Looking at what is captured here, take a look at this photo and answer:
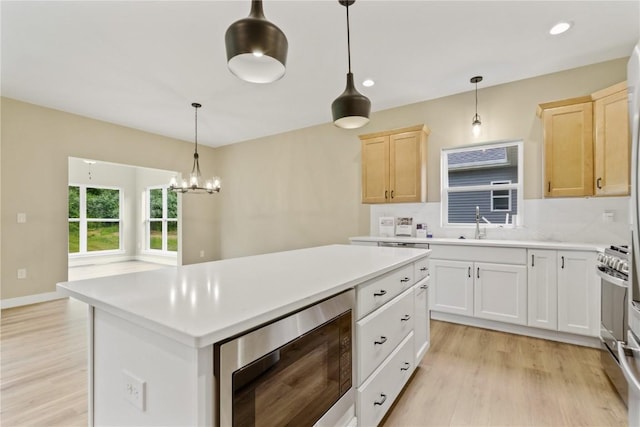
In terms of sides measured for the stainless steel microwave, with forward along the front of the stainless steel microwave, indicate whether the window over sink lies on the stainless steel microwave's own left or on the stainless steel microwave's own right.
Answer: on the stainless steel microwave's own left

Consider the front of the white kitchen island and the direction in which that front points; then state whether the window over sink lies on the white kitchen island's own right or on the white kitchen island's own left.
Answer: on the white kitchen island's own left

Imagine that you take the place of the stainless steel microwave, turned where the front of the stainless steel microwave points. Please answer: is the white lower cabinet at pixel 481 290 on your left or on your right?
on your left

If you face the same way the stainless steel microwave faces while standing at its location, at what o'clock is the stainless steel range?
The stainless steel range is roughly at 10 o'clock from the stainless steel microwave.

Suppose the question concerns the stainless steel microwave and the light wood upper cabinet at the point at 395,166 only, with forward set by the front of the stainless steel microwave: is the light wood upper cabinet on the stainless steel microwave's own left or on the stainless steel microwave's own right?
on the stainless steel microwave's own left

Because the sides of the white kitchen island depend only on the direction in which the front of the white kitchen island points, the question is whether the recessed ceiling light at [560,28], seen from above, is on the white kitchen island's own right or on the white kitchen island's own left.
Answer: on the white kitchen island's own left

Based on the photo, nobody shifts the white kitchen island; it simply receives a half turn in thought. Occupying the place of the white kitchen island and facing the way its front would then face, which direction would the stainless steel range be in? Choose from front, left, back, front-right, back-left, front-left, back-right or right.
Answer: back-right

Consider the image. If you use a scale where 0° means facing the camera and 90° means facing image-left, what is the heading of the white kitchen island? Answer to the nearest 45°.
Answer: approximately 315°
